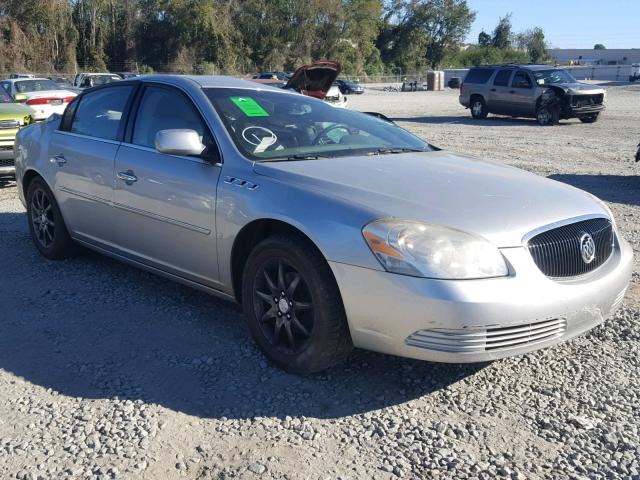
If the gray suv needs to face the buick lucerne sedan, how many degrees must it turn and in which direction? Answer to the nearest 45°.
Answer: approximately 45° to its right

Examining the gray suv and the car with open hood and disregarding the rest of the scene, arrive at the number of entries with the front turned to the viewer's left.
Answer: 0

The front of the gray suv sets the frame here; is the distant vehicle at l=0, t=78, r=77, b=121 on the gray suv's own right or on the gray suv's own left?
on the gray suv's own right

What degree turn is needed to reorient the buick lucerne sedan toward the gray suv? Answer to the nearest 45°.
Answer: approximately 135° to its left

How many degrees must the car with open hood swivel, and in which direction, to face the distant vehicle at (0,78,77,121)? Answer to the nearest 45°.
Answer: approximately 135° to its right

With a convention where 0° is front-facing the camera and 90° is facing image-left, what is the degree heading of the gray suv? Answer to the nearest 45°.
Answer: approximately 315°

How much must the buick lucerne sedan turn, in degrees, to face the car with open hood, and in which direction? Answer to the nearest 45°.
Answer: approximately 135° to its left

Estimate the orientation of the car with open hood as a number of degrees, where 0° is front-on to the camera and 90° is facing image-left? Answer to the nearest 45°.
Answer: approximately 315°

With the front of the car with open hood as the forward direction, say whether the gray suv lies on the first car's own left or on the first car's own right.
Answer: on the first car's own left

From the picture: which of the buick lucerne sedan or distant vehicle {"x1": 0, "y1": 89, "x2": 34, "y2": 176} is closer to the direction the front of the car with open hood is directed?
the buick lucerne sedan

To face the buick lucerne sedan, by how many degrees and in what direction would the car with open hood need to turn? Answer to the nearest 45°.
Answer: approximately 45° to its right
